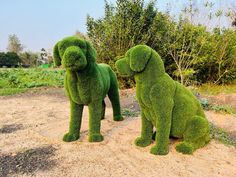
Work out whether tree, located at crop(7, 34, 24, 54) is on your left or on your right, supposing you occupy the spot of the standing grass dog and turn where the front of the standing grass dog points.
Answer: on your right

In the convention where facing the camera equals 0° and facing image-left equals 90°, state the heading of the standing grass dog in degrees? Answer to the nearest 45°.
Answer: approximately 45°

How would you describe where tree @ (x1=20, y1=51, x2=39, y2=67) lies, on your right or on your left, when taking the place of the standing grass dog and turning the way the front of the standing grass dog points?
on your right

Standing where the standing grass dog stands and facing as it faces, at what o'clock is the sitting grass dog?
The sitting grass dog is roughly at 8 o'clock from the standing grass dog.
